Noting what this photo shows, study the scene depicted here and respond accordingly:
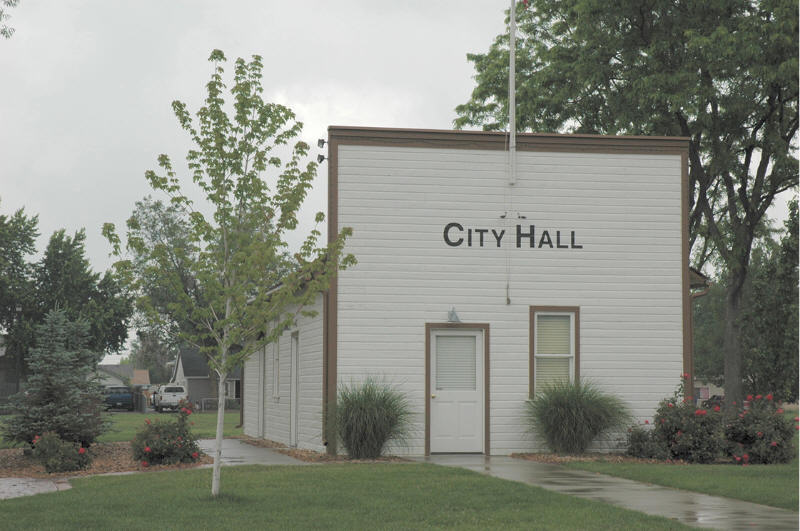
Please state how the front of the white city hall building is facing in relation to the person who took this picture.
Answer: facing the viewer

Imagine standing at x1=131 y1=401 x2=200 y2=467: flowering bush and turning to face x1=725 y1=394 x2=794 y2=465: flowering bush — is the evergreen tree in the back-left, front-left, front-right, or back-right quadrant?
back-left

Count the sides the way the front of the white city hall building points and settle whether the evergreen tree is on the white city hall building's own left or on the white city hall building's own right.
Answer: on the white city hall building's own right

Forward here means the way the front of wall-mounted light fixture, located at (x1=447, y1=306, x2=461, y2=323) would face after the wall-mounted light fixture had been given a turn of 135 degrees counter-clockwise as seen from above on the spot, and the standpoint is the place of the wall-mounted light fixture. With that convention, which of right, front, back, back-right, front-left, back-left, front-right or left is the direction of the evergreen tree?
back-left

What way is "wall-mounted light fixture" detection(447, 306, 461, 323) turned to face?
toward the camera

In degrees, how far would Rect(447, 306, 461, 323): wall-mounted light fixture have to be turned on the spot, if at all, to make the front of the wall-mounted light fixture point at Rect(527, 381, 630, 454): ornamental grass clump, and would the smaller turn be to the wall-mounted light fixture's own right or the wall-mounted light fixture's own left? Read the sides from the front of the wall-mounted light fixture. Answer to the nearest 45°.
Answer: approximately 90° to the wall-mounted light fixture's own left

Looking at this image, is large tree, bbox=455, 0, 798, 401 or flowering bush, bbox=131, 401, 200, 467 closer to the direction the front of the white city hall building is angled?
the flowering bush

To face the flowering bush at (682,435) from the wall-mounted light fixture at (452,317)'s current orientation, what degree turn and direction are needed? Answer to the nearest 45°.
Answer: approximately 90° to its left
